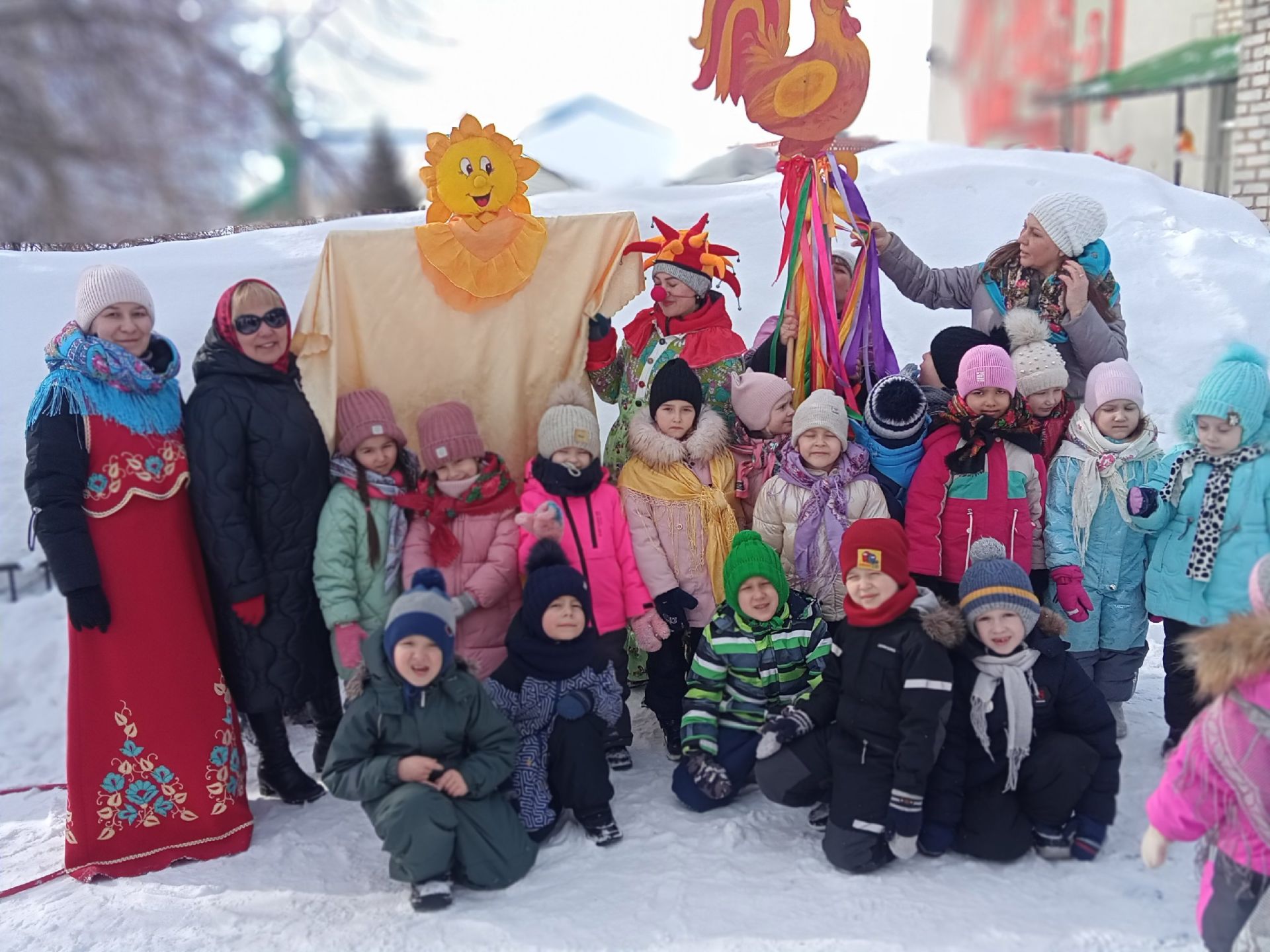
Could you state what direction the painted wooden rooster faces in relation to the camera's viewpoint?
facing to the right of the viewer

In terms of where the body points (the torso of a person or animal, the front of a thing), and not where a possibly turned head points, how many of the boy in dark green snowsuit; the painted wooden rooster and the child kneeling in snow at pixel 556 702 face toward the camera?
2

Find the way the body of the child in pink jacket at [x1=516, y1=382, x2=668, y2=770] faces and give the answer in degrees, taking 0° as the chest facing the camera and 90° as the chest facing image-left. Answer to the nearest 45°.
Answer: approximately 0°

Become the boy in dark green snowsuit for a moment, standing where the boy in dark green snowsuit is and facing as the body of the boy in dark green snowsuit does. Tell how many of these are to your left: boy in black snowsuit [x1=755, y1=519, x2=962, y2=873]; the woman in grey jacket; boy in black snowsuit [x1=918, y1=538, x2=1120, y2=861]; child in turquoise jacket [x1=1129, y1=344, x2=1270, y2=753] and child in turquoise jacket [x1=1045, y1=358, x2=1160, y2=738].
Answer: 5

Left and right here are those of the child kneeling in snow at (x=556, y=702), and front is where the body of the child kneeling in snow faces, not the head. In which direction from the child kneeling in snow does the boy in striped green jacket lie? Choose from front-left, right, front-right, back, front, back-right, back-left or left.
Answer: left

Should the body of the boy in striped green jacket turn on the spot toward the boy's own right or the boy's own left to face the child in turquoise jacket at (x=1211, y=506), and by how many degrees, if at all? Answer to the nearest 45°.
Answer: approximately 90° to the boy's own left
